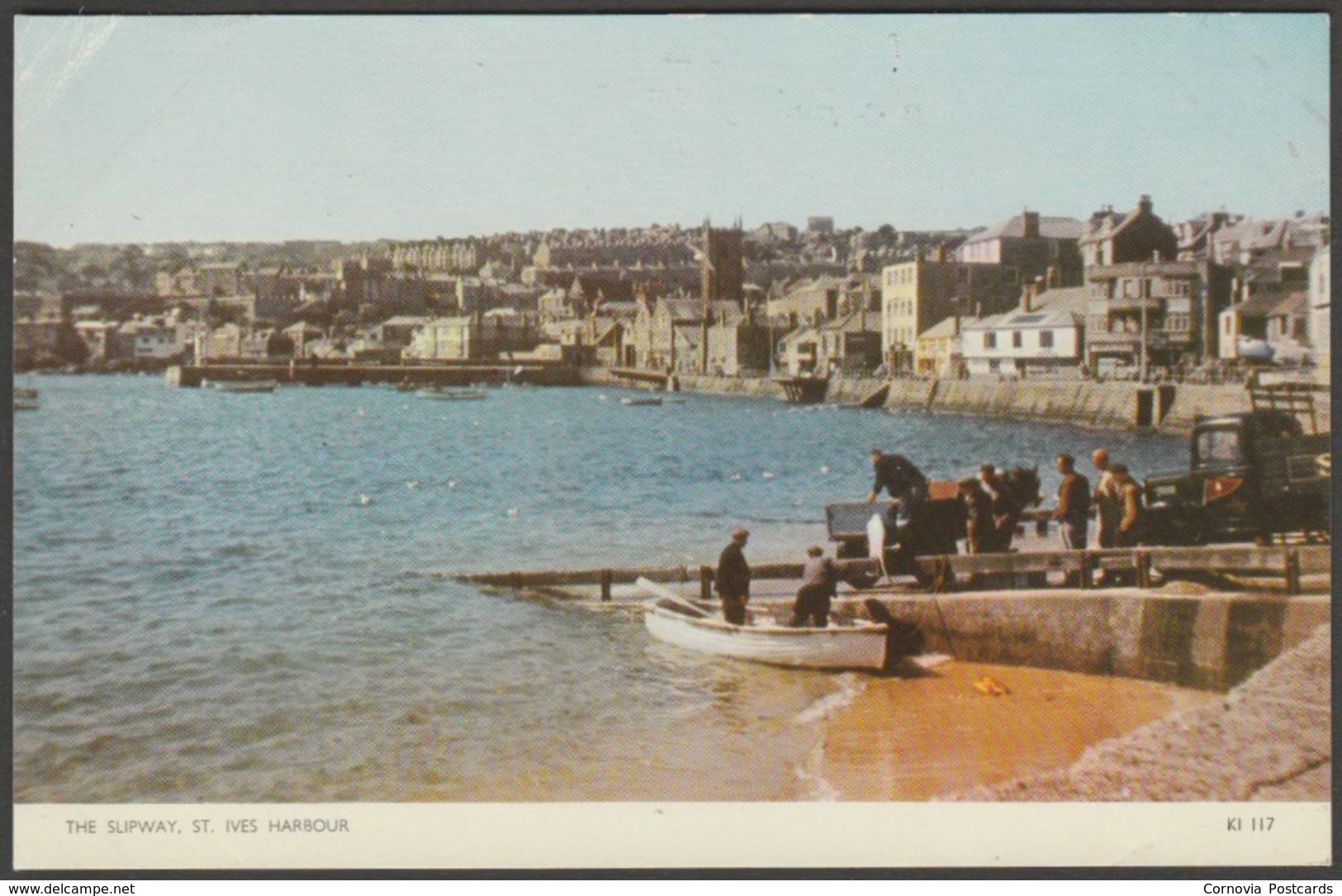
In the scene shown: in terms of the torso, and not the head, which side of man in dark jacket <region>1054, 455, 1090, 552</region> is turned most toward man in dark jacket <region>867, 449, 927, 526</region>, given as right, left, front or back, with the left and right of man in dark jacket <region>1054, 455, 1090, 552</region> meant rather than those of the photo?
front

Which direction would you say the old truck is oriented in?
to the viewer's left

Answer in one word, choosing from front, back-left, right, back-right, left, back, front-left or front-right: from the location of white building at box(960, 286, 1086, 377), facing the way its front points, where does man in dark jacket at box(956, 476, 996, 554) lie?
front

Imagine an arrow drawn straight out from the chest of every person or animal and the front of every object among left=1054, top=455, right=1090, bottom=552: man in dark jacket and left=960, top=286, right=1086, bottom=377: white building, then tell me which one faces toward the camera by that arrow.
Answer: the white building

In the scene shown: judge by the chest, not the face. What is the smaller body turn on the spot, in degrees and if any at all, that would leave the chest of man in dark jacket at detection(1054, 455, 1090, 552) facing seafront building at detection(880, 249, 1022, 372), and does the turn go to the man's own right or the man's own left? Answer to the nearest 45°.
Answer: approximately 90° to the man's own right

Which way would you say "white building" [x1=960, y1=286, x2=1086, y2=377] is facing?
toward the camera

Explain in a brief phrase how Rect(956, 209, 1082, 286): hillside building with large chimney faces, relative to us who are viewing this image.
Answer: facing the viewer and to the left of the viewer

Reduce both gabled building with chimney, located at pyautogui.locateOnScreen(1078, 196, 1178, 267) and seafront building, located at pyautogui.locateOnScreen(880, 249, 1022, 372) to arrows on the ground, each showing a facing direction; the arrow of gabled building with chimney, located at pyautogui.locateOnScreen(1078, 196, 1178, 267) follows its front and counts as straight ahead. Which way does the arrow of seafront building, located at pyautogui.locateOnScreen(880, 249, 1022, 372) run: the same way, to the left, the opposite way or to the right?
the same way

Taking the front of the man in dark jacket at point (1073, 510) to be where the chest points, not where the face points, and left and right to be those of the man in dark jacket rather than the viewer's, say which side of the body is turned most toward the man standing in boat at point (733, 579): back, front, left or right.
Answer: front
